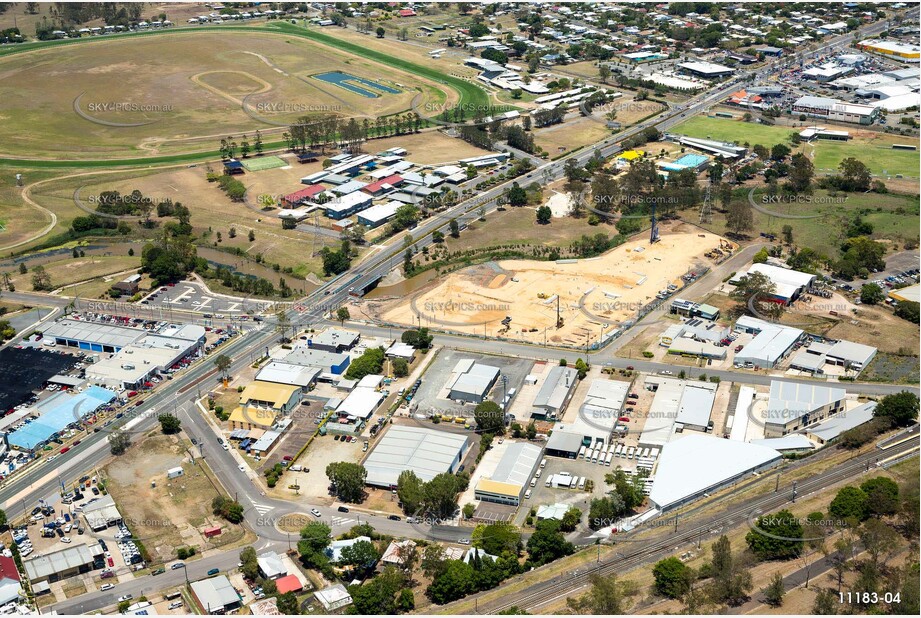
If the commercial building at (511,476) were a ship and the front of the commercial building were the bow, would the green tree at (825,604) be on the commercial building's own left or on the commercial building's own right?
on the commercial building's own left

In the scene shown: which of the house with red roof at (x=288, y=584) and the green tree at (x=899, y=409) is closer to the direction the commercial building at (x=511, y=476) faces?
the house with red roof

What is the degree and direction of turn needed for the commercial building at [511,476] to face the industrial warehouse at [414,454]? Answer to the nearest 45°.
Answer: approximately 90° to its right

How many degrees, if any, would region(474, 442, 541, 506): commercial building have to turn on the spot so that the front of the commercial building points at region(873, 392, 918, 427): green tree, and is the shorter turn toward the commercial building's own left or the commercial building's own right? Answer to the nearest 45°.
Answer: approximately 90° to the commercial building's own left

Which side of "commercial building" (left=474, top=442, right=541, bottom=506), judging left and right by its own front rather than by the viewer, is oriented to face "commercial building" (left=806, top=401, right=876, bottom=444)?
left

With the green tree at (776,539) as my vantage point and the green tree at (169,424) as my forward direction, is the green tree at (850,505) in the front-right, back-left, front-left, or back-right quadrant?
back-right

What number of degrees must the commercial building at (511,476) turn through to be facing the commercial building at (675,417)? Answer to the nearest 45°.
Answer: approximately 135° to its left

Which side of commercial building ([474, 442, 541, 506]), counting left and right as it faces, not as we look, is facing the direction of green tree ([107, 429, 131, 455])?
right

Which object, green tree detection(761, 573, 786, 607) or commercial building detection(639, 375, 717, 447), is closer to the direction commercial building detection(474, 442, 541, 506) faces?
the green tree

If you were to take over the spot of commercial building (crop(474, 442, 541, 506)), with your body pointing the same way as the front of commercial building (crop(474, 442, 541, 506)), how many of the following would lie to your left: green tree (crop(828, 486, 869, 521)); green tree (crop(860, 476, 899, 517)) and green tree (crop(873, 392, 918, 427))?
3

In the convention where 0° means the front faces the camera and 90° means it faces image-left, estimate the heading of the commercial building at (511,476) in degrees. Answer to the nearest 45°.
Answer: approximately 0°

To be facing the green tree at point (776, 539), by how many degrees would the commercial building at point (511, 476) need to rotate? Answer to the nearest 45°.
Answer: approximately 45° to its left

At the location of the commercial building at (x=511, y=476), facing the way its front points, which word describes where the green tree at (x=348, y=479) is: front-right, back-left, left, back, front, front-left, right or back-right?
right

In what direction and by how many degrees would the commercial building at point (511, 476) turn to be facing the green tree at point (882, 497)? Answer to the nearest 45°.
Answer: approximately 90° to its left

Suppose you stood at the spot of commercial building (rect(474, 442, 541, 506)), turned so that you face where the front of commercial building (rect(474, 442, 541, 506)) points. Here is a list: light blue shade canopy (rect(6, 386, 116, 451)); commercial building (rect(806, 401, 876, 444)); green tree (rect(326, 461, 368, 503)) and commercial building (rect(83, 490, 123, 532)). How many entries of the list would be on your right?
3

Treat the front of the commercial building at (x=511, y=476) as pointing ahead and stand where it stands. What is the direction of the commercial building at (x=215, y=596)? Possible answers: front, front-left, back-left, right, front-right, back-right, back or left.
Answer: front-right

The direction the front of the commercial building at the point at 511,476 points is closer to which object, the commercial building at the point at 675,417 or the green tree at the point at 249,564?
the green tree

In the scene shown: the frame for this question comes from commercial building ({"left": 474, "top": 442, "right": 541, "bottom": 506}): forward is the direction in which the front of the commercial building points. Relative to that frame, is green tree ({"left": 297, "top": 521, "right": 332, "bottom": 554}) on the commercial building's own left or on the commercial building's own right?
on the commercial building's own right

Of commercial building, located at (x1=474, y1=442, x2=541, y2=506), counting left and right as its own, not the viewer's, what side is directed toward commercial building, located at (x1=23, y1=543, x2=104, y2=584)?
right
